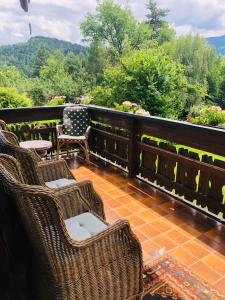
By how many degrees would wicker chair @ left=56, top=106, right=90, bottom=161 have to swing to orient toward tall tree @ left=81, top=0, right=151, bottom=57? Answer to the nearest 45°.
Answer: approximately 180°

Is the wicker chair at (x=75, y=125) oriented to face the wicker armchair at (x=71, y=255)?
yes

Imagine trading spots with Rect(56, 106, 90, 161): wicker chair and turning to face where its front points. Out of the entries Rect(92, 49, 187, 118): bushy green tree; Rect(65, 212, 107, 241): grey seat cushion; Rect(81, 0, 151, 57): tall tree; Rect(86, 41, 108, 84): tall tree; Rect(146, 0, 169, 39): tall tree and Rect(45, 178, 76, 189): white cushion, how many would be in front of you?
2

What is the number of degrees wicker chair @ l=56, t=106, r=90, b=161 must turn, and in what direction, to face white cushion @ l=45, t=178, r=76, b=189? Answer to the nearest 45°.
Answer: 0° — it already faces it

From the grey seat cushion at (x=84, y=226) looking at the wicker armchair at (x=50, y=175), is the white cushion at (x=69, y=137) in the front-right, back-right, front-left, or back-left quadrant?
front-right

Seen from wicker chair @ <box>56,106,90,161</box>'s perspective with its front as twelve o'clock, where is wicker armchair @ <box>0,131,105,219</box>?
The wicker armchair is roughly at 12 o'clock from the wicker chair.

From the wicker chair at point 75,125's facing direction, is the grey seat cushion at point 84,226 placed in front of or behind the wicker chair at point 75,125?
in front

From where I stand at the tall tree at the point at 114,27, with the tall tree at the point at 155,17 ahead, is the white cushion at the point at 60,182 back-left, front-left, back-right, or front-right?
back-right

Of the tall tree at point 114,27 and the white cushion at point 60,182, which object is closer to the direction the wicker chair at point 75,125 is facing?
the white cushion

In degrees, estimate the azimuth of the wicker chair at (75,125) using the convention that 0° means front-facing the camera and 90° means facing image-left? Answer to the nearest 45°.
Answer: approximately 0°

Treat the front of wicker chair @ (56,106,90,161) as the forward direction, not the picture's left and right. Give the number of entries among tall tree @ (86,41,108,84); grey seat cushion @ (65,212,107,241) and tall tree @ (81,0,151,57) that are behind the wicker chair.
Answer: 2

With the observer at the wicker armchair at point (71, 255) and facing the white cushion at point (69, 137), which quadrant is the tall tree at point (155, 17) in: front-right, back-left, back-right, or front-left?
front-right

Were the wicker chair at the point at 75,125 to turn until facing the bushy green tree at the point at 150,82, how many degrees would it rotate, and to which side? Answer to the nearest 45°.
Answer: approximately 135° to its left

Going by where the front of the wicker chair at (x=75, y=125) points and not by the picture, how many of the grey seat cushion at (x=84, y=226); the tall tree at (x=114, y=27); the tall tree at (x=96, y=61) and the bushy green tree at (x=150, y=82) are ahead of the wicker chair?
1

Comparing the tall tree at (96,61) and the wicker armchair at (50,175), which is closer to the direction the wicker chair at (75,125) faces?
the wicker armchair

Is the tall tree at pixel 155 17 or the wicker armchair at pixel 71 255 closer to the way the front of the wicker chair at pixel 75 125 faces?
the wicker armchair
